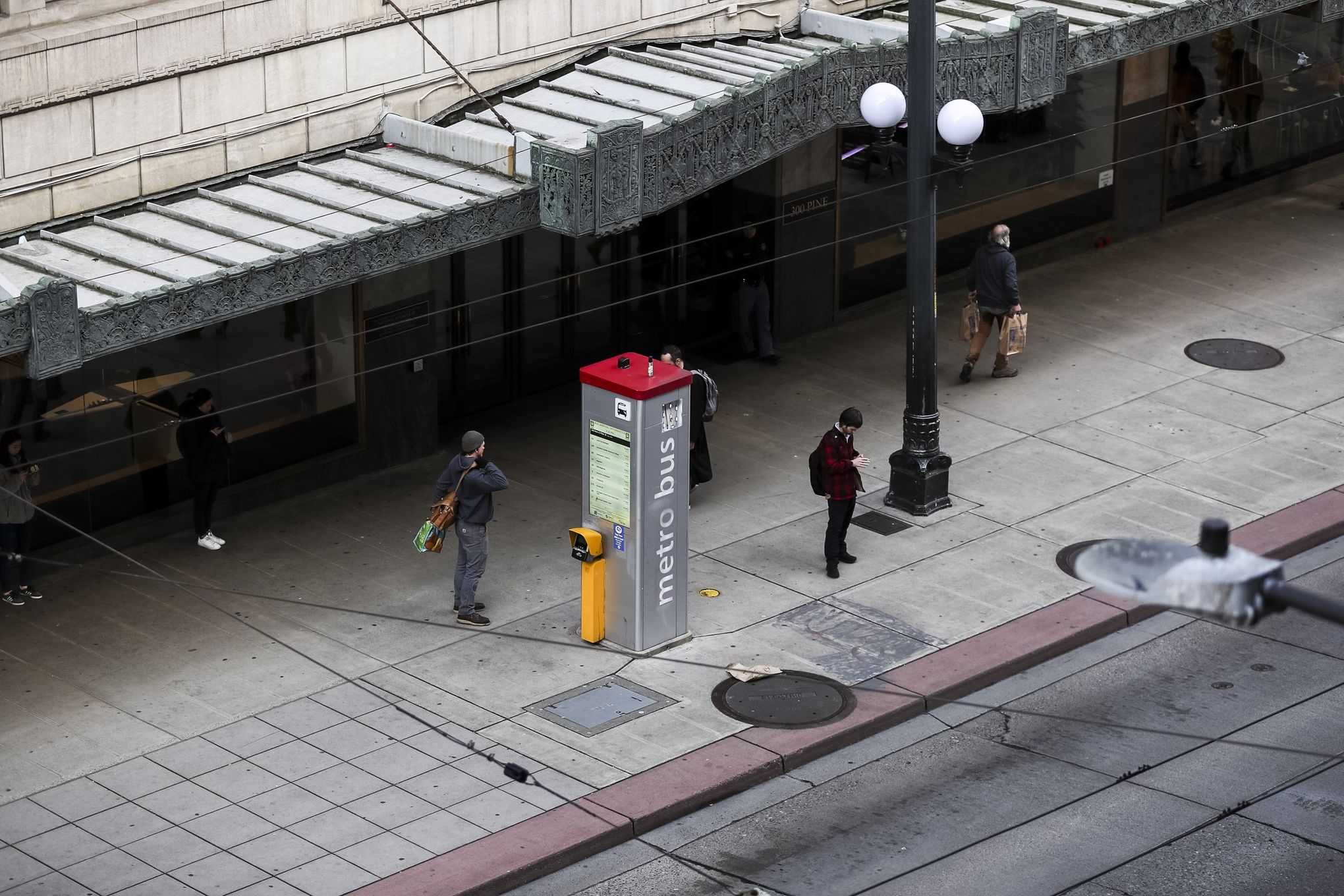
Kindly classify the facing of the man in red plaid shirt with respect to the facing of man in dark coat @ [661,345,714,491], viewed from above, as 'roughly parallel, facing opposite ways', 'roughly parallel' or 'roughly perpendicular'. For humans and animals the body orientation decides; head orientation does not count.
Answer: roughly parallel, facing opposite ways

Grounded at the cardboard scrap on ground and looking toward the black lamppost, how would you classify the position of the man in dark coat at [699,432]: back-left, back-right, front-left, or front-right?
front-left

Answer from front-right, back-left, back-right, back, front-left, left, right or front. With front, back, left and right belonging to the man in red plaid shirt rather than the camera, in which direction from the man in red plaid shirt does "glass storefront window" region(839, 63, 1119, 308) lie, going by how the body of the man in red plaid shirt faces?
left

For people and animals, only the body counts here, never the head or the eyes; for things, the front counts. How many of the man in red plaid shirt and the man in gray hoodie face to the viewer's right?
2

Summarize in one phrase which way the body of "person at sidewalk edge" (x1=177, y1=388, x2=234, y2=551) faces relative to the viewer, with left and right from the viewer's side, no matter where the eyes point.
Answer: facing the viewer and to the right of the viewer

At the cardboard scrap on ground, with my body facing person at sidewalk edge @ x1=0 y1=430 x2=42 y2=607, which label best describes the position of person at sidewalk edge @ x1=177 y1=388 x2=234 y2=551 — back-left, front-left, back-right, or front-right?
front-right

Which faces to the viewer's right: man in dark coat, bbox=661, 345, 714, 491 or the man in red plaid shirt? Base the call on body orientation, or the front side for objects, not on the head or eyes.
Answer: the man in red plaid shirt

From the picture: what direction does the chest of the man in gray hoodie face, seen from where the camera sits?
to the viewer's right

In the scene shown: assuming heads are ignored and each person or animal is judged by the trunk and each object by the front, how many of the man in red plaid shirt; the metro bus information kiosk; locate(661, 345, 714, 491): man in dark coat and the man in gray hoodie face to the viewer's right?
2

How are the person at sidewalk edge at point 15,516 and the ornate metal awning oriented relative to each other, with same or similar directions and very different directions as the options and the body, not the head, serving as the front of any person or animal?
same or similar directions

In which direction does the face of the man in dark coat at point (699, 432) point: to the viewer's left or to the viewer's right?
to the viewer's left

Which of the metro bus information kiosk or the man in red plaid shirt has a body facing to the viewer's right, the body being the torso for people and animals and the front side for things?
the man in red plaid shirt

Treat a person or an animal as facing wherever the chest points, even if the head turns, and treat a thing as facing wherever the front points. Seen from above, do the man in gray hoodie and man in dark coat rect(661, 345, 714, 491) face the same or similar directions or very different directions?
very different directions

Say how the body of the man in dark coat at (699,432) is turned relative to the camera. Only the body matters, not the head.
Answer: to the viewer's left
